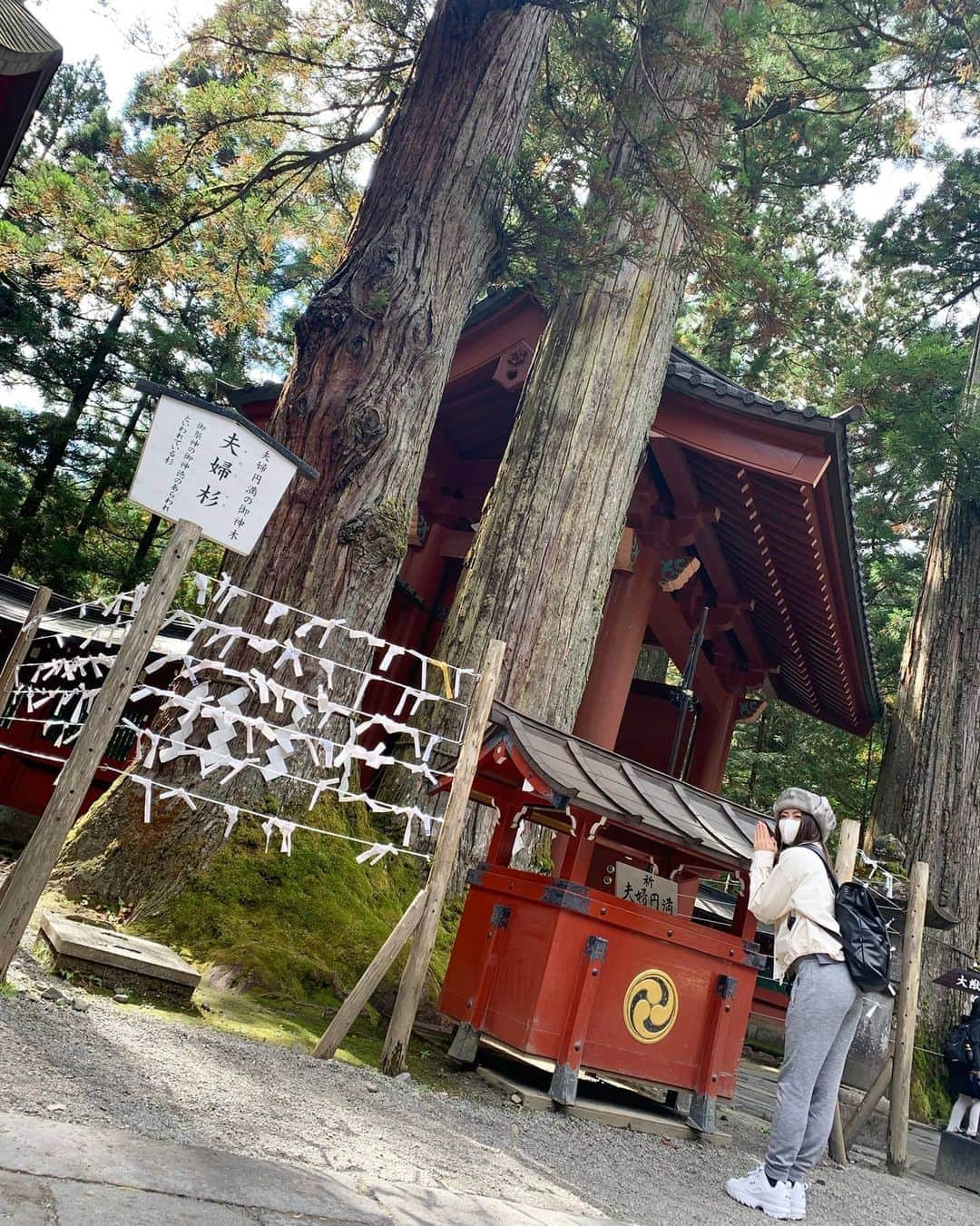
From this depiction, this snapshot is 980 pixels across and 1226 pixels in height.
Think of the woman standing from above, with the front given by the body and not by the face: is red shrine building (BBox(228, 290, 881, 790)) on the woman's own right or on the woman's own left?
on the woman's own right

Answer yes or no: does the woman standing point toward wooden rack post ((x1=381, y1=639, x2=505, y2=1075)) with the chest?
yes

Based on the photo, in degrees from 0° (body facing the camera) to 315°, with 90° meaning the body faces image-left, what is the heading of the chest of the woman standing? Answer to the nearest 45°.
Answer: approximately 90°

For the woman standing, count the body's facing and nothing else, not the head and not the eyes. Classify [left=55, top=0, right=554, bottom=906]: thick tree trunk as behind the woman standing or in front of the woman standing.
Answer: in front

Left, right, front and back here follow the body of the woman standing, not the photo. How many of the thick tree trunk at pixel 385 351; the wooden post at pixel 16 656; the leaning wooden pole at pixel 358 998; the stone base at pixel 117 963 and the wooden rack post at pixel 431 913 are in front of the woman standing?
5

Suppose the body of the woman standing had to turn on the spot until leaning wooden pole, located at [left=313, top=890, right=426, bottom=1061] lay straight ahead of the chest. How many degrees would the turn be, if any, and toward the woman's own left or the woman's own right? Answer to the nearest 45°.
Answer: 0° — they already face it

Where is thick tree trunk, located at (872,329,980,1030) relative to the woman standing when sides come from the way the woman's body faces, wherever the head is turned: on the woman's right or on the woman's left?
on the woman's right

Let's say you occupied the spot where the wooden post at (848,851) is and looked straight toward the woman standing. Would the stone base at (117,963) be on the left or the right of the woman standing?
right

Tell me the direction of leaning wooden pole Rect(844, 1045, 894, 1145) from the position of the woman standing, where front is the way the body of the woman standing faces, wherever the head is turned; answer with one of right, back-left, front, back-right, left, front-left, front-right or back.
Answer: right

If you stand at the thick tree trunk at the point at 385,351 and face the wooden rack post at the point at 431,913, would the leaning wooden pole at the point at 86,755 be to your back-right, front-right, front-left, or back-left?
front-right

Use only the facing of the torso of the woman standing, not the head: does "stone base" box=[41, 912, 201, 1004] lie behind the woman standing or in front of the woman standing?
in front

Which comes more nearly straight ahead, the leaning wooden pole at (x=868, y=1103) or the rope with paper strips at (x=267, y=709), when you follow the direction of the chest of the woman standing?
the rope with paper strips
